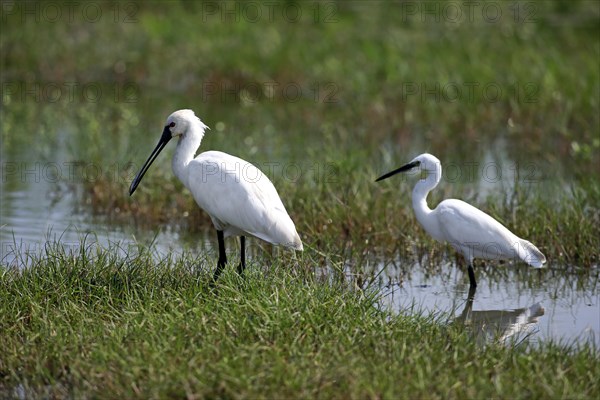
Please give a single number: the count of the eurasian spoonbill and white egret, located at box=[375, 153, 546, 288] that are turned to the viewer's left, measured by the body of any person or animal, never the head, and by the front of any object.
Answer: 2

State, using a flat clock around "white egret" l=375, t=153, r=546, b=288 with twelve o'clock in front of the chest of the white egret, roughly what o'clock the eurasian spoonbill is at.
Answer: The eurasian spoonbill is roughly at 11 o'clock from the white egret.

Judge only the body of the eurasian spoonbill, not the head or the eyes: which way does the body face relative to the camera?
to the viewer's left

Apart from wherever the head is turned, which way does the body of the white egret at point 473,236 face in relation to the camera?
to the viewer's left

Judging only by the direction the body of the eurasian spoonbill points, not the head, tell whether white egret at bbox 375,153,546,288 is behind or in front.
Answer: behind
